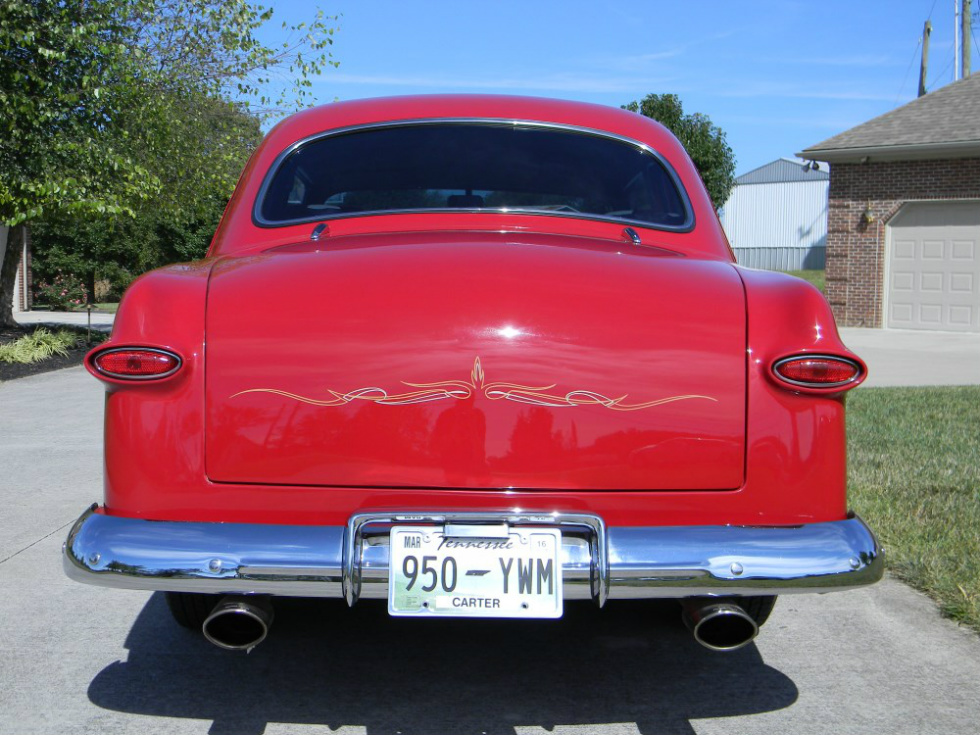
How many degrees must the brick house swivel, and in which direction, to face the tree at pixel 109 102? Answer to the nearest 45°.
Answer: approximately 45° to its right

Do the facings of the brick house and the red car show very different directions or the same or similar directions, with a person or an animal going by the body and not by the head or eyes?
very different directions

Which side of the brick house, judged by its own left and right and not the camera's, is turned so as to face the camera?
front

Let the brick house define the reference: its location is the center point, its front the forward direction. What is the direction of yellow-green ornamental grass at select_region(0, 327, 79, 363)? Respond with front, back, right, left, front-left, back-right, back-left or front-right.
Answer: front-right

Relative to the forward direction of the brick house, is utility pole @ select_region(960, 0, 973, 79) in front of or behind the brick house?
behind

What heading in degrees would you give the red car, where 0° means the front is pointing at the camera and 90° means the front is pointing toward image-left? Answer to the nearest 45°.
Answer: approximately 180°

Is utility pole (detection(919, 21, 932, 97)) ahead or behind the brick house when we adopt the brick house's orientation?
behind

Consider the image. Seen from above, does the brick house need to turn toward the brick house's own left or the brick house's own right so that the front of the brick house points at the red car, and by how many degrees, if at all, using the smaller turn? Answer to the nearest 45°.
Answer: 0° — it already faces it

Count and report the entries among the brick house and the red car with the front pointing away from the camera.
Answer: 1

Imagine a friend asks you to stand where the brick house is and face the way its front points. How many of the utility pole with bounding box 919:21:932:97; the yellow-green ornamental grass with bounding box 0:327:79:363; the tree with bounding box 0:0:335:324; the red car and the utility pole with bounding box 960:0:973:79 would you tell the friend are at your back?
2

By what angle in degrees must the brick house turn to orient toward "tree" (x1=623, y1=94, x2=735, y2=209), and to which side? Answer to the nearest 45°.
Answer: approximately 135° to its right
